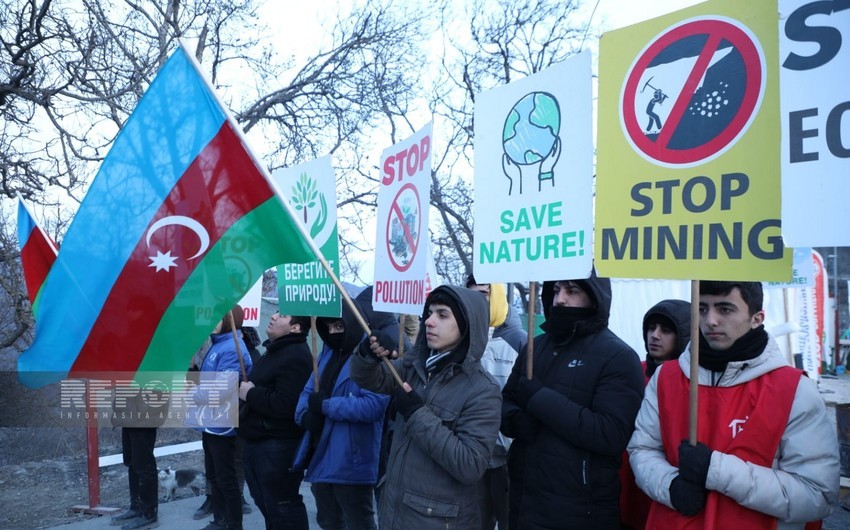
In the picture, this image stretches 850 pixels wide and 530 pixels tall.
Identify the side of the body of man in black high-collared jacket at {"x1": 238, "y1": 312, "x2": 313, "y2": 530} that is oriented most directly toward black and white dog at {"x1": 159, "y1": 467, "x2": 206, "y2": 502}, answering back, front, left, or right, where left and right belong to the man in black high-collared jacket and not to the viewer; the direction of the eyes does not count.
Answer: right

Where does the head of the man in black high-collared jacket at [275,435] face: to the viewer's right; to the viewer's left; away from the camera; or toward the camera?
to the viewer's left

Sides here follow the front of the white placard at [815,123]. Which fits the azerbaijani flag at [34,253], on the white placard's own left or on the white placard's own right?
on the white placard's own right

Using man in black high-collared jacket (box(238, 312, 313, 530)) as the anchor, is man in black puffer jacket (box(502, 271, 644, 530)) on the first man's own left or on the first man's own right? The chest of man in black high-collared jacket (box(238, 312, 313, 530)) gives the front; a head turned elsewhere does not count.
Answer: on the first man's own left

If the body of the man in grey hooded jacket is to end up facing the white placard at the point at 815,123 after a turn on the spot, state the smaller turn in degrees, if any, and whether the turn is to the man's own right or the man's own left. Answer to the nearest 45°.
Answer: approximately 90° to the man's own left

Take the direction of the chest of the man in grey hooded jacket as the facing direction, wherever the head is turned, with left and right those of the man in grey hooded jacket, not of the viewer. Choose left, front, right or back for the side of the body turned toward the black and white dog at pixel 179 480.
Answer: right

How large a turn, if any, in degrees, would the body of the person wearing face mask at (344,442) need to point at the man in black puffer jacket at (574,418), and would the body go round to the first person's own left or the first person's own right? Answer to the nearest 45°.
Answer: approximately 90° to the first person's own left

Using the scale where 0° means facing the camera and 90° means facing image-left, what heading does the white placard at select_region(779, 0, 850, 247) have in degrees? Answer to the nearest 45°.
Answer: approximately 0°

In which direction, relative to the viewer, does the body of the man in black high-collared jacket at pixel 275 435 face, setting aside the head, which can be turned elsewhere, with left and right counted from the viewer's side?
facing to the left of the viewer
